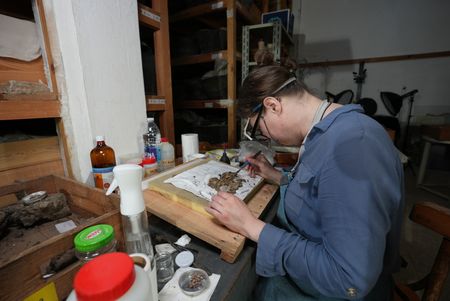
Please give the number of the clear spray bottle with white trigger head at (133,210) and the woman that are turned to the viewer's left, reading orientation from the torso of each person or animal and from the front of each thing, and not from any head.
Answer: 2

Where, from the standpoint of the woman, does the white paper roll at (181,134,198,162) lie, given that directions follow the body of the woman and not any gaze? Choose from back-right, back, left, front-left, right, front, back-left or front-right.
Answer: front-right

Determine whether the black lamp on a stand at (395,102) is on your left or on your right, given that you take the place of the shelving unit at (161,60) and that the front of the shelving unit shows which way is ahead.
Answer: on your left

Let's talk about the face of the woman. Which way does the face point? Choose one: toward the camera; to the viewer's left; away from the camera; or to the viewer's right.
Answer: to the viewer's left

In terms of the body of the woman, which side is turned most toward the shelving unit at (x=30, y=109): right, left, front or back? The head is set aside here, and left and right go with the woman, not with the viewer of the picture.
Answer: front

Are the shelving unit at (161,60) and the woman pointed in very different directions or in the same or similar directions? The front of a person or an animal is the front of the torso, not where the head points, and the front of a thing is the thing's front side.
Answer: very different directions

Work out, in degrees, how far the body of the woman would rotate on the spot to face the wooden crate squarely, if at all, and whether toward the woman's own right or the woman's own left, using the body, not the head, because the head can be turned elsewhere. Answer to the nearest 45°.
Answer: approximately 45° to the woman's own left

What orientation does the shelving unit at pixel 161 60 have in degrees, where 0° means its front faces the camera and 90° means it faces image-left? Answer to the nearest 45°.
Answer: approximately 315°

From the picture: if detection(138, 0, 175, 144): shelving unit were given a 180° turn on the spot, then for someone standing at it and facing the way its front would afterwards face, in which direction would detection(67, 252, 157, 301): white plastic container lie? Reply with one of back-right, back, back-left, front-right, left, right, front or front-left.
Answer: back-left

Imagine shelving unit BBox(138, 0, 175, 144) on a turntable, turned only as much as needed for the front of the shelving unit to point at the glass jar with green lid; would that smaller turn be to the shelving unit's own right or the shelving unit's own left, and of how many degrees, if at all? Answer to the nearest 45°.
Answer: approximately 45° to the shelving unit's own right

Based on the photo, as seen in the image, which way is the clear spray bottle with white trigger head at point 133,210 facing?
to the viewer's left

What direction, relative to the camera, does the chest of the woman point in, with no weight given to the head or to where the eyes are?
to the viewer's left

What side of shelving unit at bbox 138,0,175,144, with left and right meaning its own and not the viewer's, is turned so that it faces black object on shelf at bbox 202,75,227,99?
left

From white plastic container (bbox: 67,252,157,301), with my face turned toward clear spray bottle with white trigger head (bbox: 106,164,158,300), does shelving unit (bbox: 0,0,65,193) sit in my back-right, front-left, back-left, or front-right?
front-left
